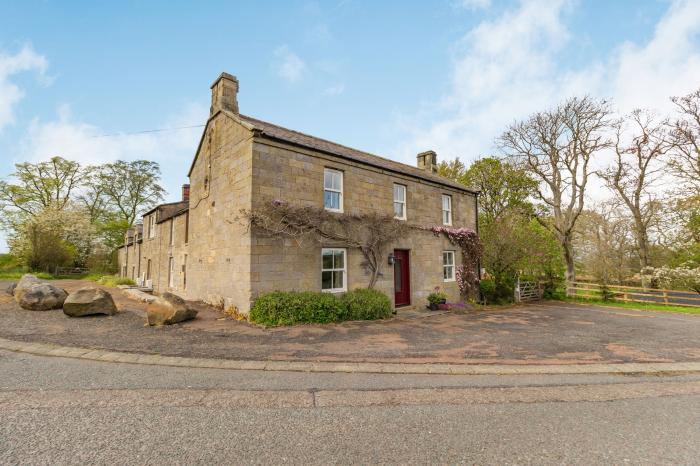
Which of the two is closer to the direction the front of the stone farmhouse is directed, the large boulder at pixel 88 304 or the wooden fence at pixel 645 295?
the wooden fence

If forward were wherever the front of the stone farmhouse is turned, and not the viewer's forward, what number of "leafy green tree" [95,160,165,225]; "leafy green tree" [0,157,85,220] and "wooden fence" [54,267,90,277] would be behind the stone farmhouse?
3

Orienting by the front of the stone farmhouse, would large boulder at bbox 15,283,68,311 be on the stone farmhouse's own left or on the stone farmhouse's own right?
on the stone farmhouse's own right

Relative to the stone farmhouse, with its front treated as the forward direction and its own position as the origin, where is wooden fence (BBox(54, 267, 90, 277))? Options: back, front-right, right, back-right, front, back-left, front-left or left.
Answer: back

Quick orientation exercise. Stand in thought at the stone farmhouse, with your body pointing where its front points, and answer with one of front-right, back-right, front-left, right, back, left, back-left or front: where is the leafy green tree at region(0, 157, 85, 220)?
back

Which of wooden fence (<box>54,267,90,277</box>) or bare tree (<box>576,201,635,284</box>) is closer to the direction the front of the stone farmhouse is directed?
the bare tree

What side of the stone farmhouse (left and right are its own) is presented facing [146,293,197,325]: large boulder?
right

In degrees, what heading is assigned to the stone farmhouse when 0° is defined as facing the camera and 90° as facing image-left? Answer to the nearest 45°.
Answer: approximately 315°

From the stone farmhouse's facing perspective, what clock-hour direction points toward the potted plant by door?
The potted plant by door is roughly at 10 o'clock from the stone farmhouse.

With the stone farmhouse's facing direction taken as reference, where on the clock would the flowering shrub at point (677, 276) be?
The flowering shrub is roughly at 10 o'clock from the stone farmhouse.
